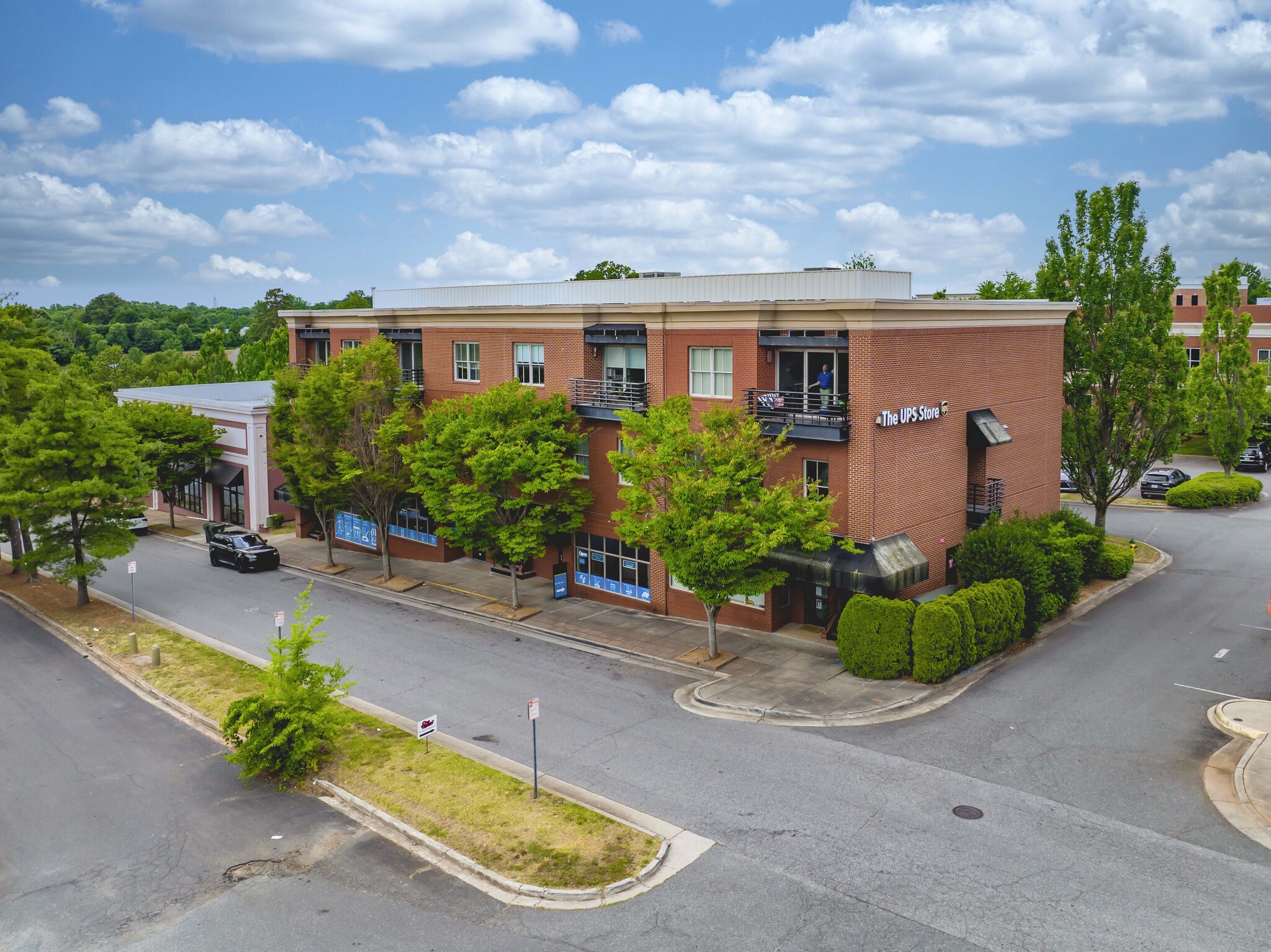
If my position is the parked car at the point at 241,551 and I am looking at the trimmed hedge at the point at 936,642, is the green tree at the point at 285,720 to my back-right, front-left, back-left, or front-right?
front-right

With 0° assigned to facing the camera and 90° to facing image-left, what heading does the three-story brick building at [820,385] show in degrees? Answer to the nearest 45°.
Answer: approximately 45°

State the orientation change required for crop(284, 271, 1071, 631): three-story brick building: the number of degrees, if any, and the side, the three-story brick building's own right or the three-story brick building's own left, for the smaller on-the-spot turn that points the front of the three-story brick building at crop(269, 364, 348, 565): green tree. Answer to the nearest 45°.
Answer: approximately 45° to the three-story brick building's own right

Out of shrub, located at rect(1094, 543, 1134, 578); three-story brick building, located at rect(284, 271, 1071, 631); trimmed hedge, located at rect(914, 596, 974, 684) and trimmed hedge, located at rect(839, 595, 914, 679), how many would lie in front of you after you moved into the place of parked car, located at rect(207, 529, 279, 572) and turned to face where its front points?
4

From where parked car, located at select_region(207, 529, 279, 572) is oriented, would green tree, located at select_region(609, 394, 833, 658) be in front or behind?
in front

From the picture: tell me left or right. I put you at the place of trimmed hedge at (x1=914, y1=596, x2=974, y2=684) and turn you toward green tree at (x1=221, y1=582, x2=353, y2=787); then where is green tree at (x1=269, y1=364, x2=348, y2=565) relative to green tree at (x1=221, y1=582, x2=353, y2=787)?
right

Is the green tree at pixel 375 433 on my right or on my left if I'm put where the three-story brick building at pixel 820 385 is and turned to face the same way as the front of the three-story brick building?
on my right

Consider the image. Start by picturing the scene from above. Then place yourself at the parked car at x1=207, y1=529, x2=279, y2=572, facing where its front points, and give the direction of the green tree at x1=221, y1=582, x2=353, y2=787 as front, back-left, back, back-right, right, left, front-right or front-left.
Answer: front-right

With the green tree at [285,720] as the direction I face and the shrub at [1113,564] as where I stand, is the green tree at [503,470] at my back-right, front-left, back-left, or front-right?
front-right

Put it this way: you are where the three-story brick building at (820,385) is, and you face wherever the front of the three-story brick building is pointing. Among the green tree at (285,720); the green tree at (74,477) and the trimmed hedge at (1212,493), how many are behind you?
1

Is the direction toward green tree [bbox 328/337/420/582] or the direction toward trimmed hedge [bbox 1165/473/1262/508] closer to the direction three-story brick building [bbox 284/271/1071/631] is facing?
the green tree

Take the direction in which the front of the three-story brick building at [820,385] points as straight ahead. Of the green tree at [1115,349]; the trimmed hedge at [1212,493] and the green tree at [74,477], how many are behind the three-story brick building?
2

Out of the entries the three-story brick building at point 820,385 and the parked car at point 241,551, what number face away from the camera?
0

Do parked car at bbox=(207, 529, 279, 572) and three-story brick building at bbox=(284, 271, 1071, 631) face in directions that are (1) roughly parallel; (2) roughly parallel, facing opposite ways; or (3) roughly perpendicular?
roughly perpendicular

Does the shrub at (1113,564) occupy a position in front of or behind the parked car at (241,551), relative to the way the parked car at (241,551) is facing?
in front
